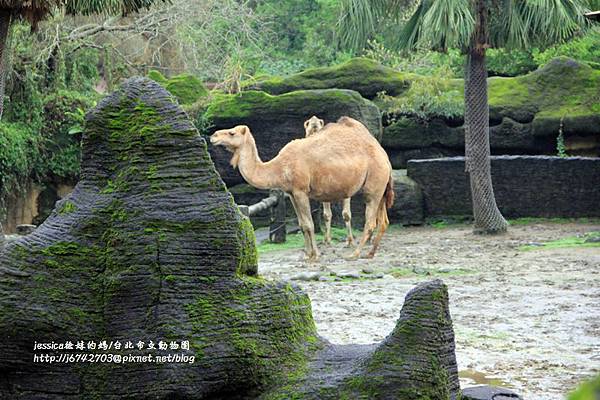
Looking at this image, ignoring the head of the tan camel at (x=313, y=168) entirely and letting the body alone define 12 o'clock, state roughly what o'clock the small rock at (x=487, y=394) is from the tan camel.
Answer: The small rock is roughly at 9 o'clock from the tan camel.

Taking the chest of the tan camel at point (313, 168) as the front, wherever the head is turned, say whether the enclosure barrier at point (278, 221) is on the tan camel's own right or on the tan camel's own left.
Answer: on the tan camel's own right

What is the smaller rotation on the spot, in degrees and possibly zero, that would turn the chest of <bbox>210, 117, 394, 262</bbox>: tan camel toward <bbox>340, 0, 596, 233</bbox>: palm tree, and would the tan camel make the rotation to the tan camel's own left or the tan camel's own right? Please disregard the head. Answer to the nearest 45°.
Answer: approximately 135° to the tan camel's own right

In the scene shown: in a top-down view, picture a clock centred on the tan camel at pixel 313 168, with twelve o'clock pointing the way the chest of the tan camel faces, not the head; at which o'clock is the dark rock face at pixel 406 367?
The dark rock face is roughly at 9 o'clock from the tan camel.

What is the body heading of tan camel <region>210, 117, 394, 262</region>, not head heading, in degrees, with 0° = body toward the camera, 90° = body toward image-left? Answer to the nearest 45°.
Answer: approximately 90°

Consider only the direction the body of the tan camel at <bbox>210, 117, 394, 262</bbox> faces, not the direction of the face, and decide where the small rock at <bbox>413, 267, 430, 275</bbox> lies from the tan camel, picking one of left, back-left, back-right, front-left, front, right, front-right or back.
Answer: back-left

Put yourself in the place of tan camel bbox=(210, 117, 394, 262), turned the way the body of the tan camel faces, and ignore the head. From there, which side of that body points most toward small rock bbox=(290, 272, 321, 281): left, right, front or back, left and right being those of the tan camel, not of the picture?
left

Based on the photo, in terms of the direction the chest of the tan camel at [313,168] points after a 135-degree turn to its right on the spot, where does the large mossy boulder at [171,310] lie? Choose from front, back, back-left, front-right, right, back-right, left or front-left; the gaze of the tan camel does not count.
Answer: back-right

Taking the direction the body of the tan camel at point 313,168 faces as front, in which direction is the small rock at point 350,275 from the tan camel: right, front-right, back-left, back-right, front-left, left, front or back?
left

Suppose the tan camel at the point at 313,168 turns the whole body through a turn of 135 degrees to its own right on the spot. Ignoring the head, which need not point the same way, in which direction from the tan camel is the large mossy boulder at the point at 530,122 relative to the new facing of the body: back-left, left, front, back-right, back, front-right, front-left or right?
front

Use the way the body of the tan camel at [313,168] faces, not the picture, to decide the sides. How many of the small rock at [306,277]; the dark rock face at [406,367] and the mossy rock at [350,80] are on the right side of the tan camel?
1

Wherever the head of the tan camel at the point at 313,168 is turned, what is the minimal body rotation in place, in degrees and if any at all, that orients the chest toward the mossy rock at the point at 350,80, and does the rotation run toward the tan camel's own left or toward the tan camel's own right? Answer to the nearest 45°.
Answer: approximately 90° to the tan camel's own right
